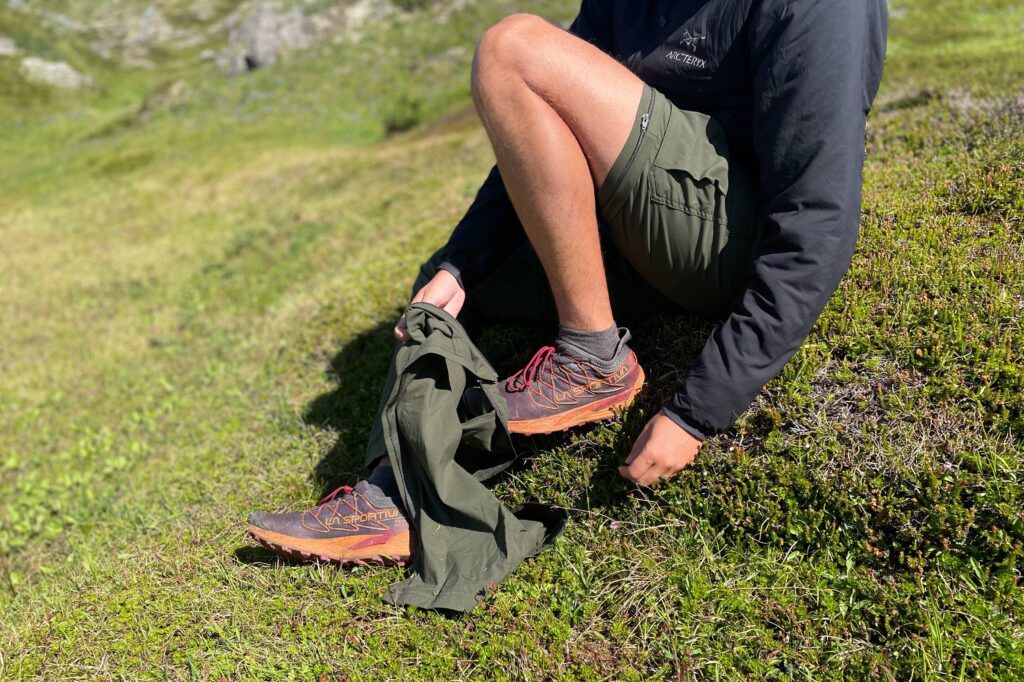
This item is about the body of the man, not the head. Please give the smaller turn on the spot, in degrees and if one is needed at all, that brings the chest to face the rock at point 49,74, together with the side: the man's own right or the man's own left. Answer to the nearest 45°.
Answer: approximately 90° to the man's own right

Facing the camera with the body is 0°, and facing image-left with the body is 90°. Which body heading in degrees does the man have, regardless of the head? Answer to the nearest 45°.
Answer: approximately 45°

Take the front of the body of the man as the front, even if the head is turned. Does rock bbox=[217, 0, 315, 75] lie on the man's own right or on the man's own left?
on the man's own right

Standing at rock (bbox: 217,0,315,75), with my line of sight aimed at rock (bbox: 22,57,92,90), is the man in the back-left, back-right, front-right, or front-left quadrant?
back-left
